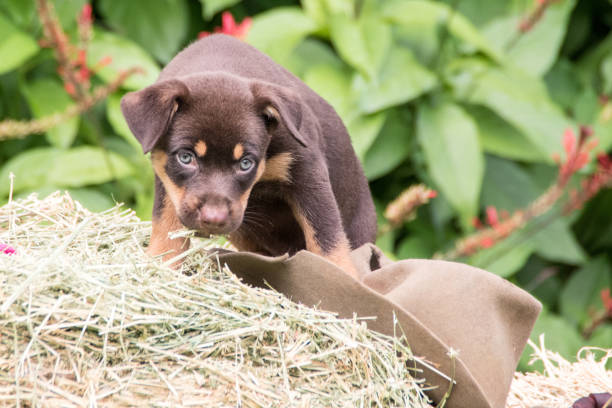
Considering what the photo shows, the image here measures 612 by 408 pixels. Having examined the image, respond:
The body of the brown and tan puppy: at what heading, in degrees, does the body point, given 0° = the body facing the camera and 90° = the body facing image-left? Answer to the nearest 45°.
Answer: approximately 45°
